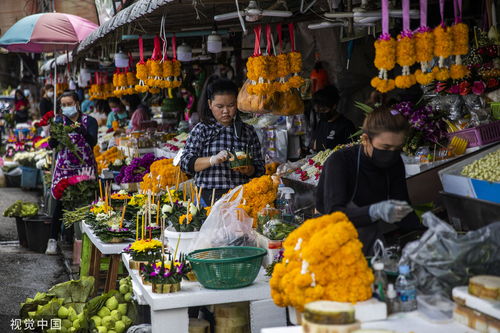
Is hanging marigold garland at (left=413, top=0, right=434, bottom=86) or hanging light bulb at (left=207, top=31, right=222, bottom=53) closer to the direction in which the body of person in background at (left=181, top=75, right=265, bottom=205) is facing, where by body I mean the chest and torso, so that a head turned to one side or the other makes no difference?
the hanging marigold garland

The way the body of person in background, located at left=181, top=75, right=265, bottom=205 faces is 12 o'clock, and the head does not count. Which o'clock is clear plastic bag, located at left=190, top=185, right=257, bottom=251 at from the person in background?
The clear plastic bag is roughly at 12 o'clock from the person in background.

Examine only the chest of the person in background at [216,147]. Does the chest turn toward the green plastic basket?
yes
